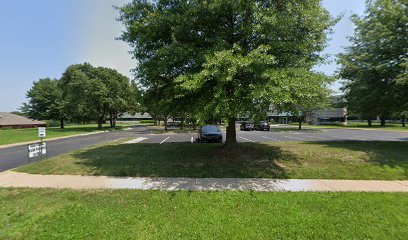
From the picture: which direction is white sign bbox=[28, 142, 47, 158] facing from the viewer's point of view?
toward the camera

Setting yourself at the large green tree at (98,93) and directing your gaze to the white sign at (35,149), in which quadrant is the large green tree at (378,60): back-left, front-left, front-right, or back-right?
front-left

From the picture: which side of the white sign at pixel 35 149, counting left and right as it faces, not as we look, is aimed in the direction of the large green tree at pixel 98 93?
back

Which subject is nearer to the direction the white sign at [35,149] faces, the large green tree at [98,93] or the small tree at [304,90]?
the small tree
